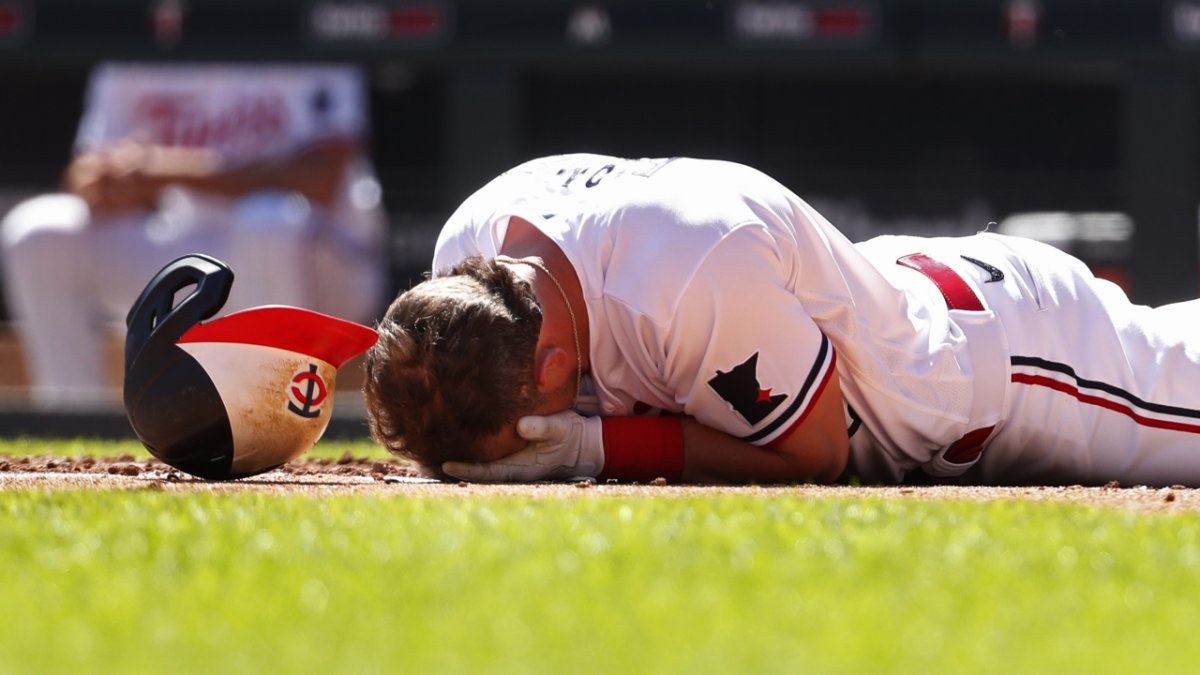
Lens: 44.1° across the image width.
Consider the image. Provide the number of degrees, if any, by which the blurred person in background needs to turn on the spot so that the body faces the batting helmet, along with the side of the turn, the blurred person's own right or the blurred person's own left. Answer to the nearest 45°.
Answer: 0° — they already face it

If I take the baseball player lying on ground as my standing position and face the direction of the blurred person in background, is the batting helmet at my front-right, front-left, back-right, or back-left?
front-left

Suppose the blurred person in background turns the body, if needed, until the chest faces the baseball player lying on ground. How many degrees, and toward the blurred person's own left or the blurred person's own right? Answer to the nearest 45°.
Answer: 0° — they already face them

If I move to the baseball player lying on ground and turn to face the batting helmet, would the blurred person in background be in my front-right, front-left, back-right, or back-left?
front-right

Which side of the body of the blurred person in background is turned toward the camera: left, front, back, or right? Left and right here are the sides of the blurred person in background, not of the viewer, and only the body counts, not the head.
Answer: front
